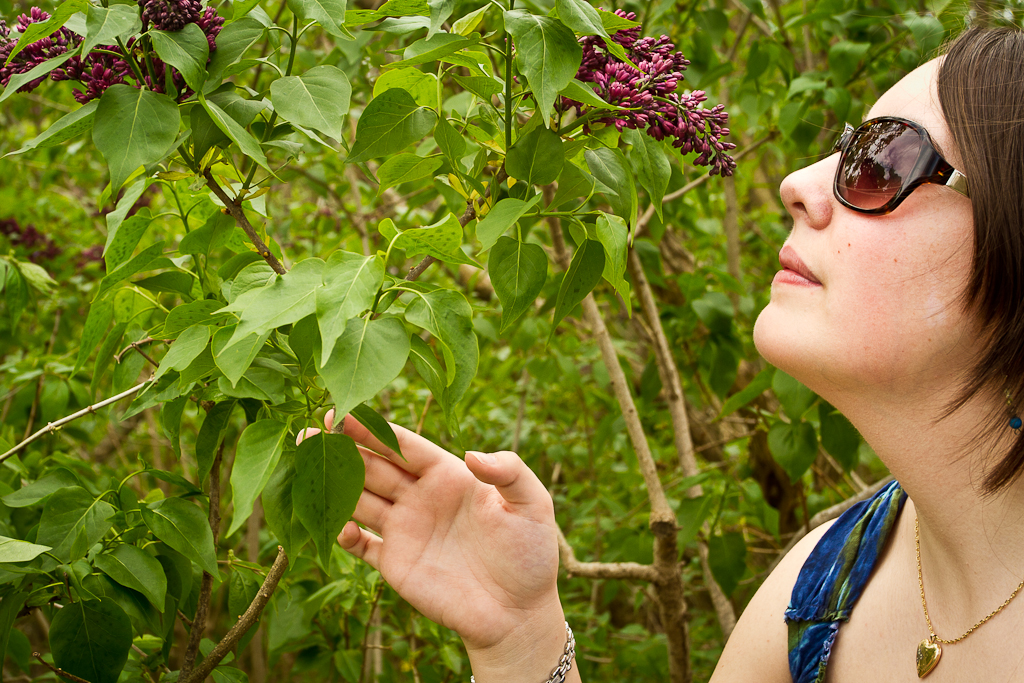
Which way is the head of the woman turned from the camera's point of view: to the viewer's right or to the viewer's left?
to the viewer's left

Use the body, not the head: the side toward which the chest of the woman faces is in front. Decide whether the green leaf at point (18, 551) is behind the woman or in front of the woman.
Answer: in front

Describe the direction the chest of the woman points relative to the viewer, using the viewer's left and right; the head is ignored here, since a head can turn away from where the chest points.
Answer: facing the viewer and to the left of the viewer
